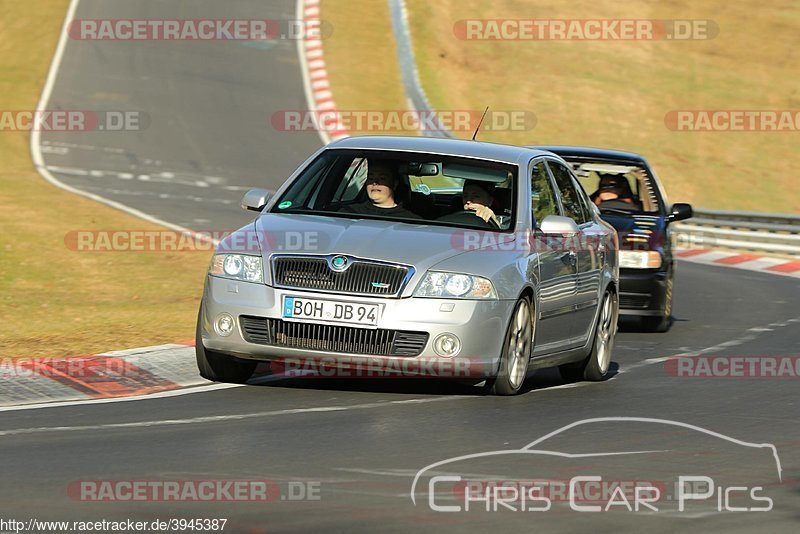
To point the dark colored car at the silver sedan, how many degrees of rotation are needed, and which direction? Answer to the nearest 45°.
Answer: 0° — it already faces it

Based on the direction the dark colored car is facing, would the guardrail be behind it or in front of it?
behind

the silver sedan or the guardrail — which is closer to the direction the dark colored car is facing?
the silver sedan

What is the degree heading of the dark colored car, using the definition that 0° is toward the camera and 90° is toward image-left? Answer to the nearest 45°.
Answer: approximately 0°
